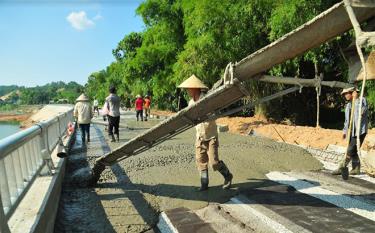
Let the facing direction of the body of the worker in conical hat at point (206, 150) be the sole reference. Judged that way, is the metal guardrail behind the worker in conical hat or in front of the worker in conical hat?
in front

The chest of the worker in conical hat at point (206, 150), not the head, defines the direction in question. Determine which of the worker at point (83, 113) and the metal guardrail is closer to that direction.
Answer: the metal guardrail

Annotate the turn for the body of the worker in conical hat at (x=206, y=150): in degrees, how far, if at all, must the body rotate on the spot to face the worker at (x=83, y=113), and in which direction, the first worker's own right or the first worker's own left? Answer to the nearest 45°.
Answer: approximately 90° to the first worker's own right

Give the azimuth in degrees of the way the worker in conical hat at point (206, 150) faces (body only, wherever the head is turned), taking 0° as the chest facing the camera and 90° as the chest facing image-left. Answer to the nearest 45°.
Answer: approximately 45°
